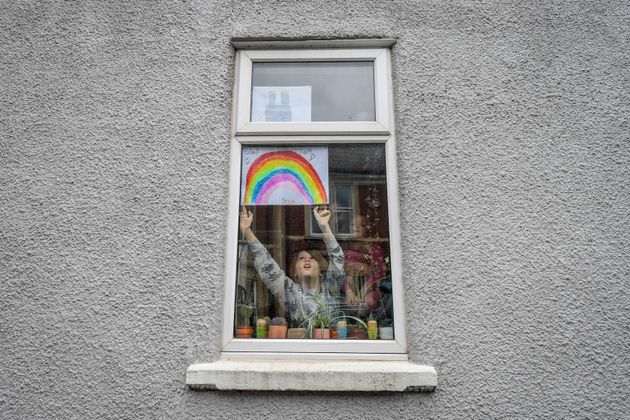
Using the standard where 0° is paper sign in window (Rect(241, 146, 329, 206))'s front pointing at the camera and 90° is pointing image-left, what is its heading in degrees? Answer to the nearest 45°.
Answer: approximately 0°
